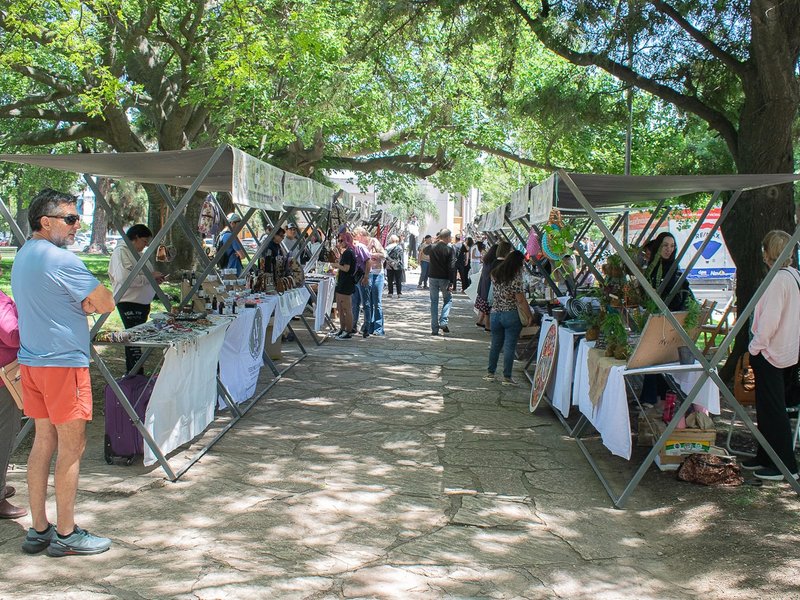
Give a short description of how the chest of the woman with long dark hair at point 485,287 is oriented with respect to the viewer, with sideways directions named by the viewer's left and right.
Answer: facing to the right of the viewer

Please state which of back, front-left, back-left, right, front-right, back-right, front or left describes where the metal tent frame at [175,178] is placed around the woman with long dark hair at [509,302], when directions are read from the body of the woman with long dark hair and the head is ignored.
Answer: back

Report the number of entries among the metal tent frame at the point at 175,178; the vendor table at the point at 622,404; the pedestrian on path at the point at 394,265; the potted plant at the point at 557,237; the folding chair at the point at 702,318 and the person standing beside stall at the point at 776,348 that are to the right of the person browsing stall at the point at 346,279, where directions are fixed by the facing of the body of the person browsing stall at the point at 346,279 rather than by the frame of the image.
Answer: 1

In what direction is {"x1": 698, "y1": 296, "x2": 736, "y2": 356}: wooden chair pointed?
to the viewer's left

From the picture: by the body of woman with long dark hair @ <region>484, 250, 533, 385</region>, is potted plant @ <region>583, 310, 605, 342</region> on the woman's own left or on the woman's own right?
on the woman's own right

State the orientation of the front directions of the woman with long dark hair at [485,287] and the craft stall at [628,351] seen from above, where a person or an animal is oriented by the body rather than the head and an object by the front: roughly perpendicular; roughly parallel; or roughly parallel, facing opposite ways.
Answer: roughly parallel, facing opposite ways

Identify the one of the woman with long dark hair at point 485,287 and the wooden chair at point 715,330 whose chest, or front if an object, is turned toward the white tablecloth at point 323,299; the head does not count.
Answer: the wooden chair

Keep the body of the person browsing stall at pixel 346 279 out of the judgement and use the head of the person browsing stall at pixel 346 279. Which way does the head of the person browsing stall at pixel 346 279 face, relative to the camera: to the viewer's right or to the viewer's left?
to the viewer's left

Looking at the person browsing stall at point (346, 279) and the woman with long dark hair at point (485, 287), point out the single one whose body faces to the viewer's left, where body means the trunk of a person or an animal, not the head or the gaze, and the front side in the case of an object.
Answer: the person browsing stall

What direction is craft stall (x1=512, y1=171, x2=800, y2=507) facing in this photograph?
to the viewer's left

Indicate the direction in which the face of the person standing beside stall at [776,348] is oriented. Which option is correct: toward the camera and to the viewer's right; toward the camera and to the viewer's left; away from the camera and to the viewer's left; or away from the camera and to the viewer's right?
away from the camera and to the viewer's left

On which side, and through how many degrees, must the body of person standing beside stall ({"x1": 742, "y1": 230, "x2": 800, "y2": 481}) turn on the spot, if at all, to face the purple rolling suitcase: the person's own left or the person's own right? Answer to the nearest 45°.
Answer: approximately 45° to the person's own left

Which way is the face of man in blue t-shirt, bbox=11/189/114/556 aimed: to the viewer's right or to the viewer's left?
to the viewer's right
